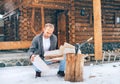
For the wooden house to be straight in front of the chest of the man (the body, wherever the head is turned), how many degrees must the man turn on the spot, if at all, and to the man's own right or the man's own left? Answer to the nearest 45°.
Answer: approximately 180°

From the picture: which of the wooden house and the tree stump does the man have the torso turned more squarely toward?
the tree stump

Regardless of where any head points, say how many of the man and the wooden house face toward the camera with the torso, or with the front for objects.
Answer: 2

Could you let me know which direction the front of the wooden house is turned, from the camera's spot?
facing the viewer

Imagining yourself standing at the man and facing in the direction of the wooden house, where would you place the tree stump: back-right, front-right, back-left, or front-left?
back-right

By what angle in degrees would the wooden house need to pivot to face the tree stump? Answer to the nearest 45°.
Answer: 0° — it already faces it

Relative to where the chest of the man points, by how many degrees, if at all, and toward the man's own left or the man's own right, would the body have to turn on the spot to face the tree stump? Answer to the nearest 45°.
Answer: approximately 45° to the man's own left

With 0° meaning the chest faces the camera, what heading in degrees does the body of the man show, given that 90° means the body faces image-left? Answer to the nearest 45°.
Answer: approximately 0°

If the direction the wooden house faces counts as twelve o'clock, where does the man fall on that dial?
The man is roughly at 12 o'clock from the wooden house.
